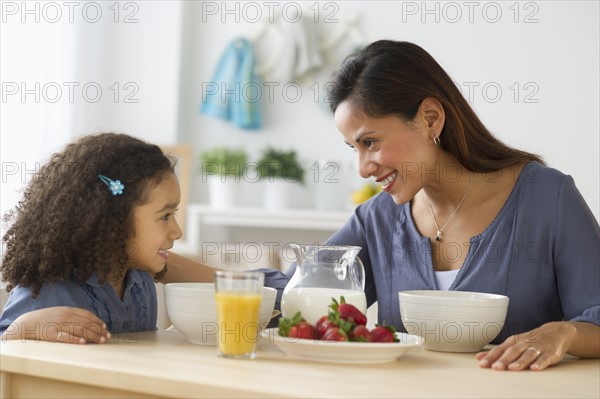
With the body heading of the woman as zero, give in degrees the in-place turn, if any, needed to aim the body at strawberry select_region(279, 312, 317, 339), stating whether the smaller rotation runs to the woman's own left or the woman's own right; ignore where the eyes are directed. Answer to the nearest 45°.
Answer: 0° — they already face it

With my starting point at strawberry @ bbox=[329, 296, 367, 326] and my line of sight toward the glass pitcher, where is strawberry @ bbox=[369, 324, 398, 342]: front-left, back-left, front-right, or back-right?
back-right

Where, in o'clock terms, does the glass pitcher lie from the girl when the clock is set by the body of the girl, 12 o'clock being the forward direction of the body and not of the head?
The glass pitcher is roughly at 12 o'clock from the girl.

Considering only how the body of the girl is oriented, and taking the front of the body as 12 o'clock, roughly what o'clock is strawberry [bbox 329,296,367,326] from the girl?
The strawberry is roughly at 12 o'clock from the girl.

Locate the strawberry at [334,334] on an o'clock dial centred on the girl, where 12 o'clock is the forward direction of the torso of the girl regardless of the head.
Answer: The strawberry is roughly at 12 o'clock from the girl.

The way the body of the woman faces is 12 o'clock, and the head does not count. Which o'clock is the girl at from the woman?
The girl is roughly at 1 o'clock from the woman.

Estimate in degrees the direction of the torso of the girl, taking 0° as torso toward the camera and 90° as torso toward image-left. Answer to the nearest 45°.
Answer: approximately 315°

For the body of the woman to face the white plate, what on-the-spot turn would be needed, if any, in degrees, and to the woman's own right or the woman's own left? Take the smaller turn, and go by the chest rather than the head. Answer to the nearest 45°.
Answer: approximately 45° to the woman's own left

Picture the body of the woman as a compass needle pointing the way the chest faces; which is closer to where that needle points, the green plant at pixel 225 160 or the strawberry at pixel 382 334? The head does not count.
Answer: the strawberry

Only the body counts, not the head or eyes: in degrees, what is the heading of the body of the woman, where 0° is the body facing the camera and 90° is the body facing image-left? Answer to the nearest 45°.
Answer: approximately 45°
